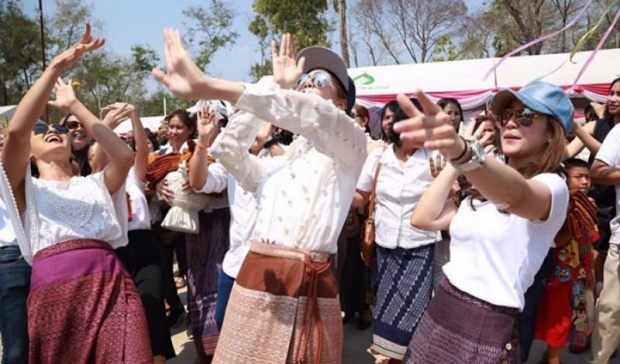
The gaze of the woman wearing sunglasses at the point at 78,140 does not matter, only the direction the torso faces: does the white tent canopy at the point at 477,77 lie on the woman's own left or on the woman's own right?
on the woman's own left

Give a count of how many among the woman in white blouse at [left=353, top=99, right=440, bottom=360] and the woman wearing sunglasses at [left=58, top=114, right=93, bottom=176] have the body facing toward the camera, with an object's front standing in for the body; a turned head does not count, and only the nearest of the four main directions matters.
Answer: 2

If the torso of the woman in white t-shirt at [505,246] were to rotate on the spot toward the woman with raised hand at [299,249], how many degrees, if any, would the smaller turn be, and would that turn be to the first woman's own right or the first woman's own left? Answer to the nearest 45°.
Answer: approximately 45° to the first woman's own right

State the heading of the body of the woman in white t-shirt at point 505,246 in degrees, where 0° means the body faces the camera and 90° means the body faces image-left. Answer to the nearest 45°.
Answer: approximately 45°

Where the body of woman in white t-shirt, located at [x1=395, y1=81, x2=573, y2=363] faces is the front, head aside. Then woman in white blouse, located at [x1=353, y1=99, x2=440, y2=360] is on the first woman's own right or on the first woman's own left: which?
on the first woman's own right

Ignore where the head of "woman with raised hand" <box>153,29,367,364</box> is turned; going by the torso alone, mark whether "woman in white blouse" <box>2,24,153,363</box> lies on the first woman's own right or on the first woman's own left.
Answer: on the first woman's own right
